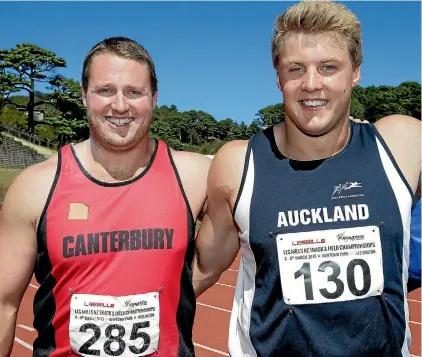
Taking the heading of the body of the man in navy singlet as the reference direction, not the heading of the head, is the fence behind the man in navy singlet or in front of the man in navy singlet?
behind

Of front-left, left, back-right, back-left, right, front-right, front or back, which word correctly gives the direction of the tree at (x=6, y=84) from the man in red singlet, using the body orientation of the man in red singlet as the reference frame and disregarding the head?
back

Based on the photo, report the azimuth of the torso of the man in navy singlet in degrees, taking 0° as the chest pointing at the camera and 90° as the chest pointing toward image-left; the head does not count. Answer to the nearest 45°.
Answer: approximately 0°

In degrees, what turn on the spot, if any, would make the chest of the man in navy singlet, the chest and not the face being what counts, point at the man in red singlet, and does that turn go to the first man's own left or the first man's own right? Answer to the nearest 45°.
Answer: approximately 90° to the first man's own right

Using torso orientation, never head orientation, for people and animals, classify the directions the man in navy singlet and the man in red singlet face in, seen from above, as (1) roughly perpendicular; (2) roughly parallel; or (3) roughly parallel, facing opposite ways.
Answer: roughly parallel

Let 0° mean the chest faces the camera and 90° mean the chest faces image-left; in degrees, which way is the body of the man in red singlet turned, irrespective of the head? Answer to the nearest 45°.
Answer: approximately 0°

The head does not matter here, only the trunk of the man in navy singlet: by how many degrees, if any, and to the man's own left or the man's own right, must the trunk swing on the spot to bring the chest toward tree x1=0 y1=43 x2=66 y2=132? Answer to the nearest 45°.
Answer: approximately 135° to the man's own right

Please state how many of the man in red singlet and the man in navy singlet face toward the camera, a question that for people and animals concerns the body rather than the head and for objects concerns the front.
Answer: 2

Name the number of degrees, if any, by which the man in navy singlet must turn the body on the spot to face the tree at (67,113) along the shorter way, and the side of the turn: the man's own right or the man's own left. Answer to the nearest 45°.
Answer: approximately 135° to the man's own right

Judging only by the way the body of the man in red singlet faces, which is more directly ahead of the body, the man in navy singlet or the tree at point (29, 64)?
the man in navy singlet

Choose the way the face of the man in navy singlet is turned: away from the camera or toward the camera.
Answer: toward the camera

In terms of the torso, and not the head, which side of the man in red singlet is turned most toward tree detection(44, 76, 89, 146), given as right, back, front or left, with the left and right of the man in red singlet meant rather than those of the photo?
back

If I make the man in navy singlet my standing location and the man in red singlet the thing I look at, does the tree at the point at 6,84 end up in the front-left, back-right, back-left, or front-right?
front-right

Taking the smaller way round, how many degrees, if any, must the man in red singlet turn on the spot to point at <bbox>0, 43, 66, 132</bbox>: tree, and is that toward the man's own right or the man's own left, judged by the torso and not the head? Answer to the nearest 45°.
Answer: approximately 180°

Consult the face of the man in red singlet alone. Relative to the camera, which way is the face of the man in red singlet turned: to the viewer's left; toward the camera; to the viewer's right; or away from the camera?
toward the camera
